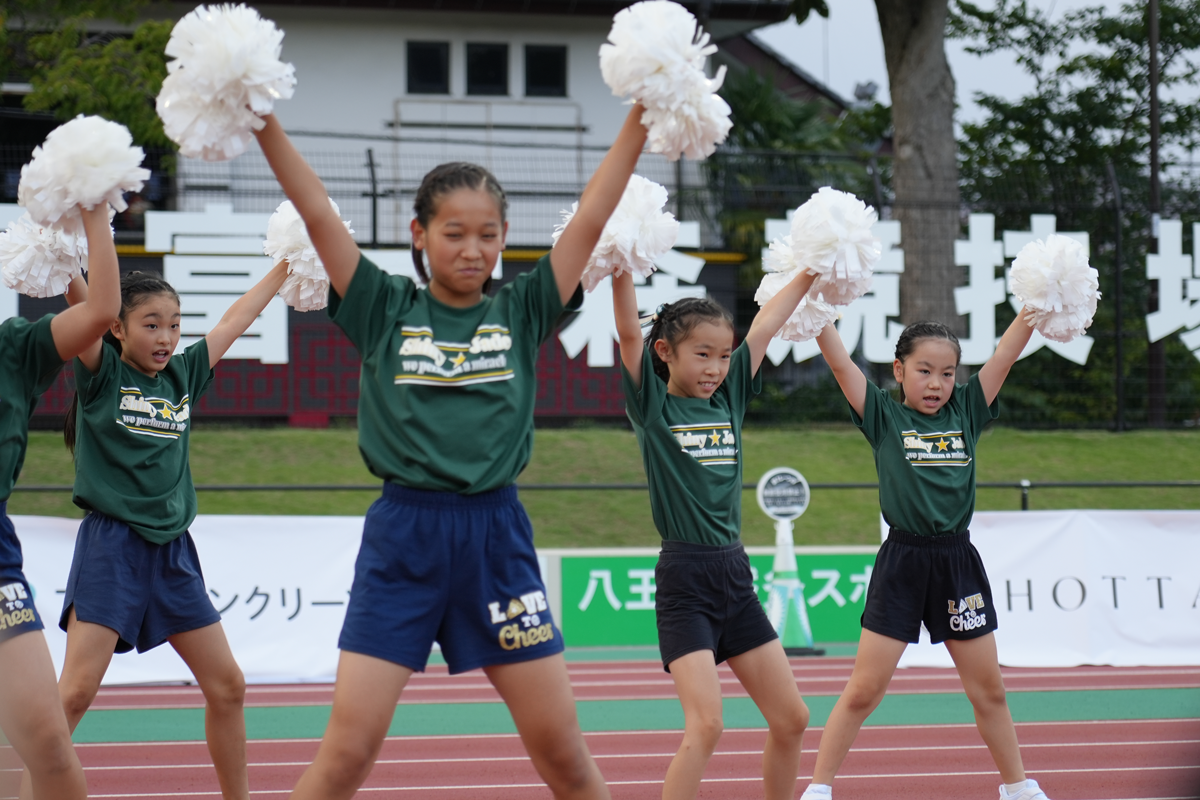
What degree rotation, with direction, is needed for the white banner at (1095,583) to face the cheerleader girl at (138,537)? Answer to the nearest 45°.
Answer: approximately 45° to its right

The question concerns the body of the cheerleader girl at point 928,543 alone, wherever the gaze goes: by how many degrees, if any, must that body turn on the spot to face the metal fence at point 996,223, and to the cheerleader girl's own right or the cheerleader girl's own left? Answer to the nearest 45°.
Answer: approximately 180°

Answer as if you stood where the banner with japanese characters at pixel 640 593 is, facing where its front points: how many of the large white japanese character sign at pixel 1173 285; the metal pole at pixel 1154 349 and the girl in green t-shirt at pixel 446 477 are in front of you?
1

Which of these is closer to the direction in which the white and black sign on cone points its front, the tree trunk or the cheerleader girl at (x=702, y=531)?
the cheerleader girl

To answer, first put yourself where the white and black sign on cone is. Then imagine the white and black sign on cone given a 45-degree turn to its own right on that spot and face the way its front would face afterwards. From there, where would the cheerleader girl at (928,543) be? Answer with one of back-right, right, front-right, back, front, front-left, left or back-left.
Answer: front-left

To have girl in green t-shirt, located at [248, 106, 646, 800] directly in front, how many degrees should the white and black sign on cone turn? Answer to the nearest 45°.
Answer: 0° — it already faces them

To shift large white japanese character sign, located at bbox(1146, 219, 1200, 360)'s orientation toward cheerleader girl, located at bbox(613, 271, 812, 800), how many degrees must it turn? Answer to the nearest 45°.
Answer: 0° — it already faces them

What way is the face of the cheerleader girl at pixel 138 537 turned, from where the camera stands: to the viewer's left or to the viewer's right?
to the viewer's right

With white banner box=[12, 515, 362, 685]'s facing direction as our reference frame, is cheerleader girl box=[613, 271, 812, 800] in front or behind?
in front

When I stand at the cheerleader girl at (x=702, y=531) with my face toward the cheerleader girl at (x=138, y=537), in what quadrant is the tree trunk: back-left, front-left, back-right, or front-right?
back-right

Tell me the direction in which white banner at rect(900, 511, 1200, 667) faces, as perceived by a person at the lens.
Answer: facing the viewer

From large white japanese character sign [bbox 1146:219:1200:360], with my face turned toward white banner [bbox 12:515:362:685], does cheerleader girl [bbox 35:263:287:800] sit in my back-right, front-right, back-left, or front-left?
front-left

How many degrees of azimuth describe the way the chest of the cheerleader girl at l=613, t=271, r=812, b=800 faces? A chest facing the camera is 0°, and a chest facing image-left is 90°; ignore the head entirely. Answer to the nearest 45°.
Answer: approximately 315°

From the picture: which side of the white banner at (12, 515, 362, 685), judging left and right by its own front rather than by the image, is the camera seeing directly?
front

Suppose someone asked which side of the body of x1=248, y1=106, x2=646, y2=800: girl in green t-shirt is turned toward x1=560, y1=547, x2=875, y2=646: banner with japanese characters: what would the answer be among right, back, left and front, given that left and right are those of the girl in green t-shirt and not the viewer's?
back

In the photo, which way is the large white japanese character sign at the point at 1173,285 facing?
toward the camera
